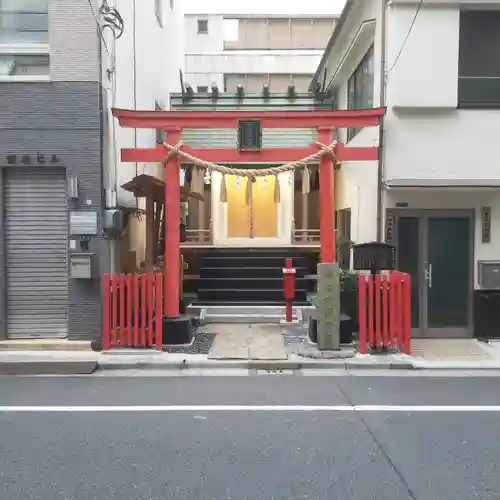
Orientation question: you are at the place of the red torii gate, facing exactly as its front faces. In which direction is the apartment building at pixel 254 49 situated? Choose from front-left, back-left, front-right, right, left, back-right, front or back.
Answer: back

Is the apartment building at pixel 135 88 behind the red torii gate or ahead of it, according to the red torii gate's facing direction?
behind

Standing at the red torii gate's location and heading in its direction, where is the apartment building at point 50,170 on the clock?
The apartment building is roughly at 3 o'clock from the red torii gate.

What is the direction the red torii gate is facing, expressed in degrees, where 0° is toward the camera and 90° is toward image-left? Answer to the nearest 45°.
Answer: approximately 0°

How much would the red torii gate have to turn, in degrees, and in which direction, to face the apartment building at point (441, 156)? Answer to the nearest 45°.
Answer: approximately 90° to its left

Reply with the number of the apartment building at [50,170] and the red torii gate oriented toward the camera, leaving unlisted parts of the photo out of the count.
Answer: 2

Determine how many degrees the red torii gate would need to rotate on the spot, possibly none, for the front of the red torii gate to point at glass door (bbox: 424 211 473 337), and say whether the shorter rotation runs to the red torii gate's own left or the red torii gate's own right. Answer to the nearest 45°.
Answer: approximately 90° to the red torii gate's own left

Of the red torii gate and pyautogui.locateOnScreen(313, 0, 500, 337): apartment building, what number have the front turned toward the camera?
2

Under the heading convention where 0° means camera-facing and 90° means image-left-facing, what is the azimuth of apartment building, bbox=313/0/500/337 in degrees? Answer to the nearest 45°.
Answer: approximately 0°
